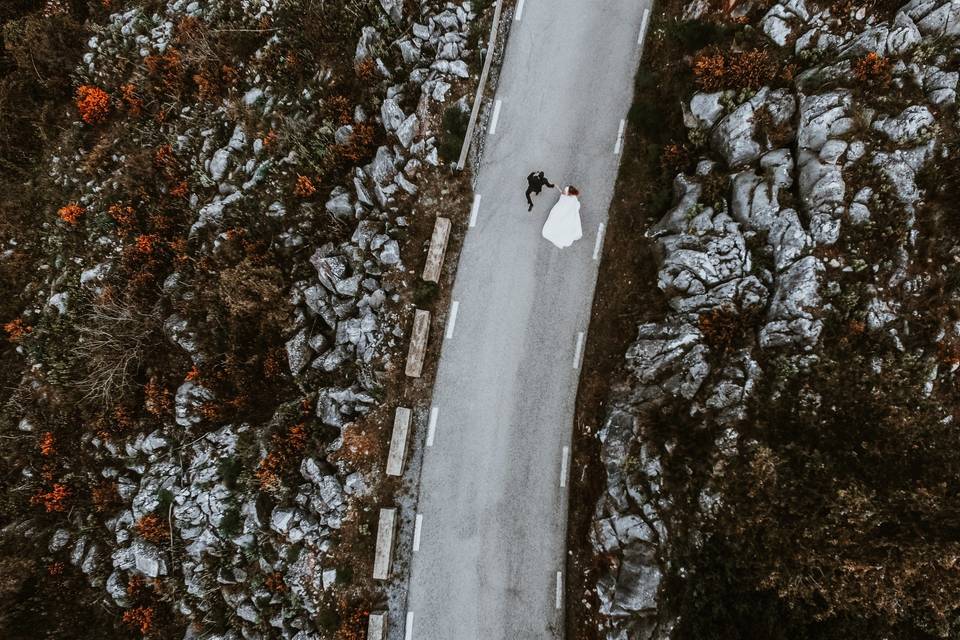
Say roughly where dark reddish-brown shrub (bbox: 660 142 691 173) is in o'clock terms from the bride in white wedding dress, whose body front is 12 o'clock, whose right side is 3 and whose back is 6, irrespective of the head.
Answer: The dark reddish-brown shrub is roughly at 3 o'clock from the bride in white wedding dress.

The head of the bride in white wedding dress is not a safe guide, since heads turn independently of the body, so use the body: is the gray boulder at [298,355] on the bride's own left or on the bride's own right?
on the bride's own left

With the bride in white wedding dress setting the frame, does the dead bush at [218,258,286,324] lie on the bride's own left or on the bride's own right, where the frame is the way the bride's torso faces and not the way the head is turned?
on the bride's own left

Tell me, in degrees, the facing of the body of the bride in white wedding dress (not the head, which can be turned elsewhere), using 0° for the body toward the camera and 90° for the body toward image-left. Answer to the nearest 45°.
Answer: approximately 180°

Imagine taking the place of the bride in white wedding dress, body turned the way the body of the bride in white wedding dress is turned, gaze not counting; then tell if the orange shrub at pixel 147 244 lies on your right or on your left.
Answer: on your left
